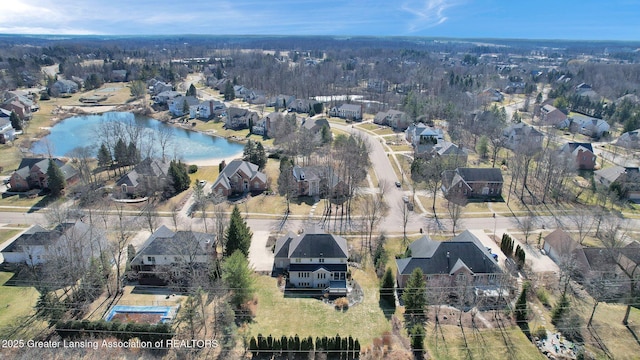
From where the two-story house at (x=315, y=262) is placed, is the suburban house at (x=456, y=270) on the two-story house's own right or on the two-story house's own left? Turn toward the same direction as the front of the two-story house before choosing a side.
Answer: on the two-story house's own right

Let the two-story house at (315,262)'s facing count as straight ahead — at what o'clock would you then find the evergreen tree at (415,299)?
The evergreen tree is roughly at 4 o'clock from the two-story house.

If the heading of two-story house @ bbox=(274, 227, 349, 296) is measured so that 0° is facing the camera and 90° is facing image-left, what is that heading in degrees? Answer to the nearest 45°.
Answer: approximately 180°

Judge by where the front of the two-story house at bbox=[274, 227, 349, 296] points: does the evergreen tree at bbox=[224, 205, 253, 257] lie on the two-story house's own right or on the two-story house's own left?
on the two-story house's own left

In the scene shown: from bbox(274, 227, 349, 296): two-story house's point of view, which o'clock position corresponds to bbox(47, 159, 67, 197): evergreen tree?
The evergreen tree is roughly at 10 o'clock from the two-story house.

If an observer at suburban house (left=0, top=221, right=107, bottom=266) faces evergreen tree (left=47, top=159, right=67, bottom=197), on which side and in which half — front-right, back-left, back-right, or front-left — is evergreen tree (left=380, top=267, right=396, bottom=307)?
back-right

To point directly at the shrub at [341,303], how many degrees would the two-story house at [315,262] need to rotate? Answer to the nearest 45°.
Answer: approximately 135° to its right

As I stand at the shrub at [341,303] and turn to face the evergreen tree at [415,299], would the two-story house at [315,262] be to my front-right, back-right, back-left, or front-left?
back-left

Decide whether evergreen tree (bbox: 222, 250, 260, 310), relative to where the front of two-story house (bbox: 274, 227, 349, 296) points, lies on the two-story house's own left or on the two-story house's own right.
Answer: on the two-story house's own left

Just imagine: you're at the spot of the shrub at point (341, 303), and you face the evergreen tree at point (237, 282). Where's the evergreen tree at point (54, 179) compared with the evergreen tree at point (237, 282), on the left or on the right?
right

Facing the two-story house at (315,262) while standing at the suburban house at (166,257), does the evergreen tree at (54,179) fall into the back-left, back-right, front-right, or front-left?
back-left

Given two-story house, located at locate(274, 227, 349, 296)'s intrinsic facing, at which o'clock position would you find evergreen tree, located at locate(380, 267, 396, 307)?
The evergreen tree is roughly at 4 o'clock from the two-story house.
